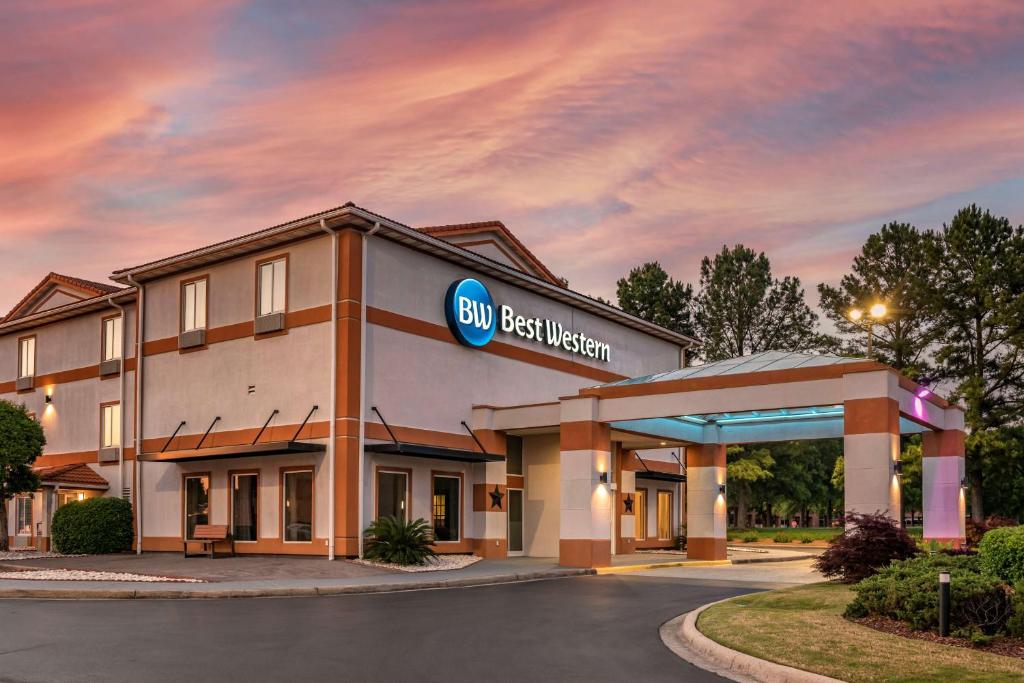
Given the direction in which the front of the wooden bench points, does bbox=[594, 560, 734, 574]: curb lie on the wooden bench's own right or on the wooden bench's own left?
on the wooden bench's own left

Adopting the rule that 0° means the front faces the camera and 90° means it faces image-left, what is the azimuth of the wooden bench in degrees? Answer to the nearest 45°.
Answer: approximately 0°

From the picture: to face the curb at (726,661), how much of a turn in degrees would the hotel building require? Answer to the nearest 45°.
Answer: approximately 45° to its right

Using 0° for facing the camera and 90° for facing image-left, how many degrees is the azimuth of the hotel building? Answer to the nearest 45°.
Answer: approximately 315°
